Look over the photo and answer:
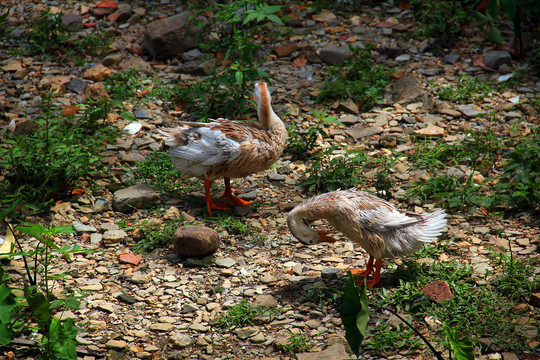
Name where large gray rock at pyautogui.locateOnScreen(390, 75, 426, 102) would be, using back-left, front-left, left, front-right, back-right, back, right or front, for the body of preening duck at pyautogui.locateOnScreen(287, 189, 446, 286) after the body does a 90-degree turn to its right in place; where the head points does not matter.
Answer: front

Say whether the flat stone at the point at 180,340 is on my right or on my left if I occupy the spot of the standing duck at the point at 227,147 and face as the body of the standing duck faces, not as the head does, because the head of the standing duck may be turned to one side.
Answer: on my right

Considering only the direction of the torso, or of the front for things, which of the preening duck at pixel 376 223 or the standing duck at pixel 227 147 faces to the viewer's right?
the standing duck

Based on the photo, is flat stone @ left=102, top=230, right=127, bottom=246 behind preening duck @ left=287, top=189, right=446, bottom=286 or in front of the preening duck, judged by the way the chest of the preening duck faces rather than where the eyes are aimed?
in front

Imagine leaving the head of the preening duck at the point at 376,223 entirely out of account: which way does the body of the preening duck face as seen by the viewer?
to the viewer's left

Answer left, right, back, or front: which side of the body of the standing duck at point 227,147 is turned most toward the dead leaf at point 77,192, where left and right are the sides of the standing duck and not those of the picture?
back

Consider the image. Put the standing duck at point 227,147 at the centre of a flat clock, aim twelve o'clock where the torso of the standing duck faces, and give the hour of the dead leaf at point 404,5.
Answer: The dead leaf is roughly at 10 o'clock from the standing duck.

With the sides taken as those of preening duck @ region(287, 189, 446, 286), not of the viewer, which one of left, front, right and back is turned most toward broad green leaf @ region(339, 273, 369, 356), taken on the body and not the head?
left

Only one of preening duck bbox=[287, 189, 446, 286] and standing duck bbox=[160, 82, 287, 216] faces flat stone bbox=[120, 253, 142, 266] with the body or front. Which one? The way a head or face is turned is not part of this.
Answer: the preening duck

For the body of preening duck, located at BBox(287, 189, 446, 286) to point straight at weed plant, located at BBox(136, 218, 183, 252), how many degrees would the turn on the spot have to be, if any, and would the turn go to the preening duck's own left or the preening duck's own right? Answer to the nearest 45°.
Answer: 0° — it already faces it

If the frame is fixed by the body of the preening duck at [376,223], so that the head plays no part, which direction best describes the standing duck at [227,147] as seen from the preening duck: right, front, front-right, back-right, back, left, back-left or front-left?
front-right

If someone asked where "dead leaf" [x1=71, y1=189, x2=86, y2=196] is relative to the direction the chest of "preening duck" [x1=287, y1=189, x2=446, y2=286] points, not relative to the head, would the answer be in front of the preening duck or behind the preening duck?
in front

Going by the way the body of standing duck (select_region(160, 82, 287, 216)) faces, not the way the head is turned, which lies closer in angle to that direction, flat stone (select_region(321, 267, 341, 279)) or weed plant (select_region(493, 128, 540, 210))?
the weed plant

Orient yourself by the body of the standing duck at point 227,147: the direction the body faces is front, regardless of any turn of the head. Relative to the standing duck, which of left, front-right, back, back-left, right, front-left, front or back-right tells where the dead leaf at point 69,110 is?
back-left

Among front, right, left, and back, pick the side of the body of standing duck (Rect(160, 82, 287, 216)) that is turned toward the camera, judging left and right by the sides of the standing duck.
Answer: right

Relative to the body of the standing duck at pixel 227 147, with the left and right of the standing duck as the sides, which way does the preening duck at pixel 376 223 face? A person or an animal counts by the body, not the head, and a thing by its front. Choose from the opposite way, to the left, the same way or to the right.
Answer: the opposite way

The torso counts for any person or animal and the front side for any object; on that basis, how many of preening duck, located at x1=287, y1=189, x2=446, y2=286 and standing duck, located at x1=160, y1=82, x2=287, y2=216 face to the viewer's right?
1
